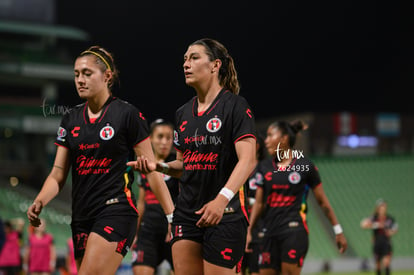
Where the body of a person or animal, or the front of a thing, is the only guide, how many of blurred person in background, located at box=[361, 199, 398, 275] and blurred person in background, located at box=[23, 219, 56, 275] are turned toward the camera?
2

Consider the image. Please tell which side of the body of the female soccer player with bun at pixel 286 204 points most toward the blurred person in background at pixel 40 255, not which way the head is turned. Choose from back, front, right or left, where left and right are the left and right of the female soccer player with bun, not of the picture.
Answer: right

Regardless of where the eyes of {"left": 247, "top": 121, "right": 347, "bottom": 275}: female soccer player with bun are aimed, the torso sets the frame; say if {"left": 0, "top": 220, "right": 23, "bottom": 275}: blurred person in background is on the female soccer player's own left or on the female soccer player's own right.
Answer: on the female soccer player's own right

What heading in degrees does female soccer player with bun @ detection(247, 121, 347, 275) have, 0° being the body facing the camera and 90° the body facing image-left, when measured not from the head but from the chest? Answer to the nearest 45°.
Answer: approximately 45°

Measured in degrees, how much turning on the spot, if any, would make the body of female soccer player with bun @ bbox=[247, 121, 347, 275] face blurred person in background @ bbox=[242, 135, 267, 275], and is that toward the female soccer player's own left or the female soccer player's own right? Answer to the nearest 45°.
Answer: approximately 90° to the female soccer player's own right

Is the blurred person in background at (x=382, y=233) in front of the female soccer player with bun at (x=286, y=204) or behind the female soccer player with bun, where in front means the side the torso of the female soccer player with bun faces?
behind

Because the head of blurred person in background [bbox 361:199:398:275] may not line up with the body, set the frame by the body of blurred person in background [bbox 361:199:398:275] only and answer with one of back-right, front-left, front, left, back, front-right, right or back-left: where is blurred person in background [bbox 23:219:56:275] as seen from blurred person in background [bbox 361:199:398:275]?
front-right
